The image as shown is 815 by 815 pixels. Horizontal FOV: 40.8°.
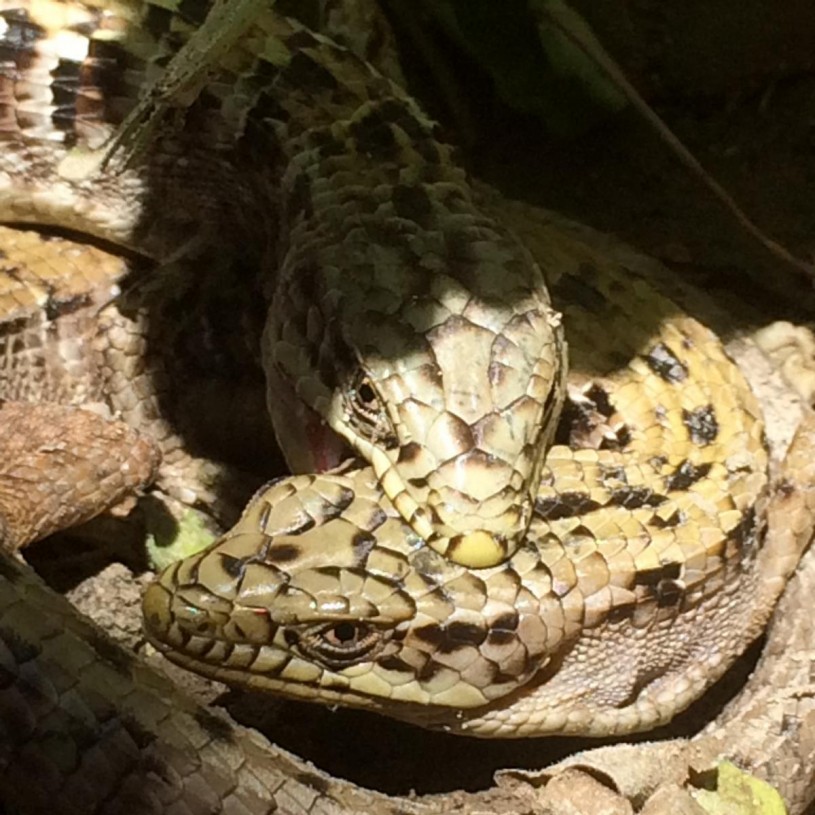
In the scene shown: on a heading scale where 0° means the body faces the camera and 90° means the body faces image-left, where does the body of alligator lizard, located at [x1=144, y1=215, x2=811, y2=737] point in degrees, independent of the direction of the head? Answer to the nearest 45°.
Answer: approximately 90°
